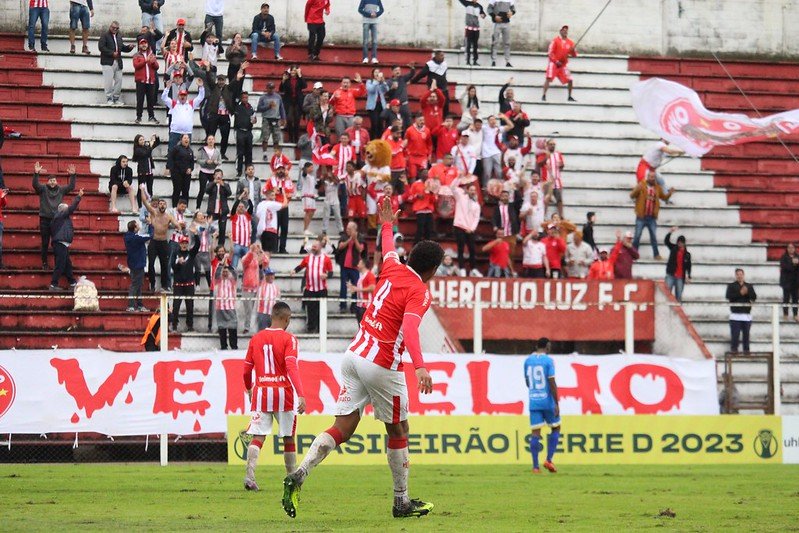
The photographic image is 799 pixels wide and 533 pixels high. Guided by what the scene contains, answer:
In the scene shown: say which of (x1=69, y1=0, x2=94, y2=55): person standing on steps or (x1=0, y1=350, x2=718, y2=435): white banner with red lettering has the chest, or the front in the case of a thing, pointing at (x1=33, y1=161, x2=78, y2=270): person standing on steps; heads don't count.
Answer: (x1=69, y1=0, x2=94, y2=55): person standing on steps

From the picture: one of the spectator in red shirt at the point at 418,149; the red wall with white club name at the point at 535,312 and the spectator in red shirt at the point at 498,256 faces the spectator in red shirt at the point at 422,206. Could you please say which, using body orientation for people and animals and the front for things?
the spectator in red shirt at the point at 418,149

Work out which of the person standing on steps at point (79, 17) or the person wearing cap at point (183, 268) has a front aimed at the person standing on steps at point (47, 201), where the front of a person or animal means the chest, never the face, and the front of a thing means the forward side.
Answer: the person standing on steps at point (79, 17)

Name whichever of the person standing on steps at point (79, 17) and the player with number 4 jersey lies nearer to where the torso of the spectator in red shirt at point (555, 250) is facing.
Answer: the player with number 4 jersey

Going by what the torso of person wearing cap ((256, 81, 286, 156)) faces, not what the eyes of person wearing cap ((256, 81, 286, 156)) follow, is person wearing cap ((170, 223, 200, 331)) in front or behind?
in front

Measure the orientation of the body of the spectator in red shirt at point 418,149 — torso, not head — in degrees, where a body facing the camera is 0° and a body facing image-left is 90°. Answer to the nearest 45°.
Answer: approximately 0°

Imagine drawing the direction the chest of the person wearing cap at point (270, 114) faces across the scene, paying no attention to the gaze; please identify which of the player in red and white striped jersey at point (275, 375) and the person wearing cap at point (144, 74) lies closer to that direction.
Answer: the player in red and white striped jersey

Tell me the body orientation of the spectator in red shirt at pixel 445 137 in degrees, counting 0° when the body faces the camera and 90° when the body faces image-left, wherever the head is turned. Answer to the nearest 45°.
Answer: approximately 0°

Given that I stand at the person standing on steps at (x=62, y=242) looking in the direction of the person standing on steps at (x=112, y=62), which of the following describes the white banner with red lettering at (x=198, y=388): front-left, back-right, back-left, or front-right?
back-right
